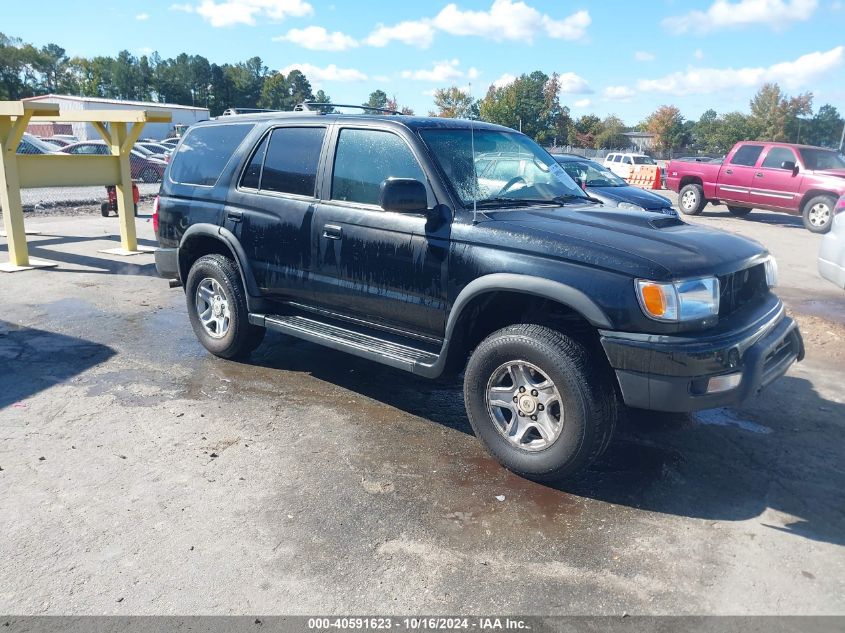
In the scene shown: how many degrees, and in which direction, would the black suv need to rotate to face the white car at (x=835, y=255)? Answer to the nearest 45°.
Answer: approximately 90° to its left

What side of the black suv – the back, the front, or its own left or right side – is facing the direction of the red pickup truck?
left

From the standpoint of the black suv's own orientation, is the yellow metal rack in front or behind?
behind

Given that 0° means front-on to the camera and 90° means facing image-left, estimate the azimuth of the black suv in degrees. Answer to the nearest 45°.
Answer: approximately 315°

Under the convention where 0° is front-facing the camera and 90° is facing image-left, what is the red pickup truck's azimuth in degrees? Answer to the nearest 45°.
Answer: approximately 315°

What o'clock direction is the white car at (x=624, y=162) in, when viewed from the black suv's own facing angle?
The white car is roughly at 8 o'clock from the black suv.
